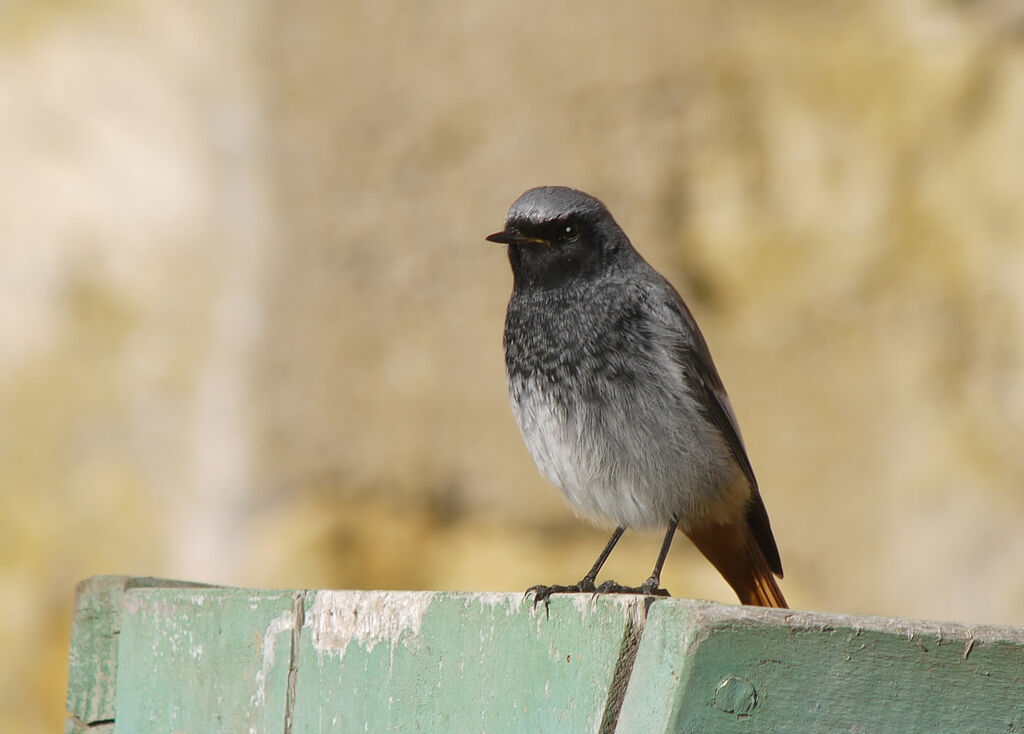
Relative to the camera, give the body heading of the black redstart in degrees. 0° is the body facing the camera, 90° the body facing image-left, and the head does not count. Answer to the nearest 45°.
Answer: approximately 45°

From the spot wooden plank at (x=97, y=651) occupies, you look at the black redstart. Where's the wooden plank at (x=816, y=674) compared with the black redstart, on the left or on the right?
right

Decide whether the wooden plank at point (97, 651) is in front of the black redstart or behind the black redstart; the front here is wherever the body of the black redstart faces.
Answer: in front

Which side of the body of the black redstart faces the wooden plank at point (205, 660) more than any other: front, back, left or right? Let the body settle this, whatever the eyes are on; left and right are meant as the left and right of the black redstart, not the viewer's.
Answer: front
